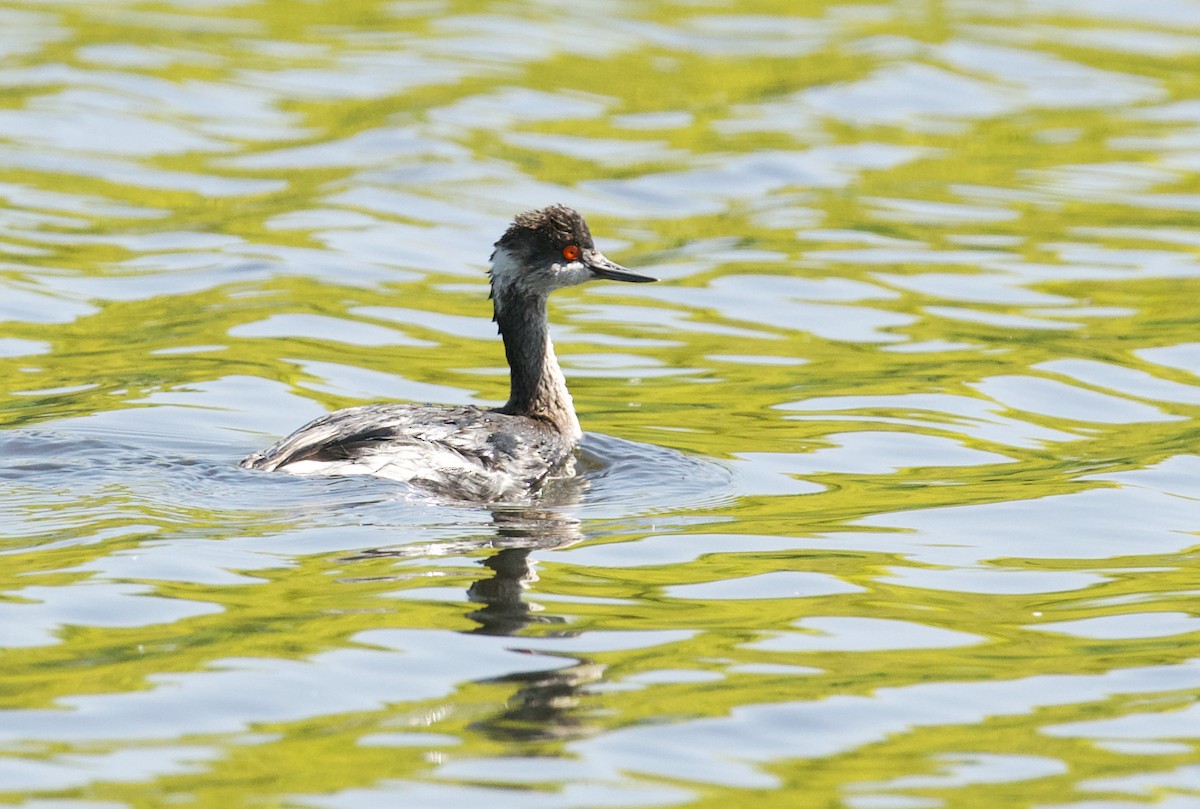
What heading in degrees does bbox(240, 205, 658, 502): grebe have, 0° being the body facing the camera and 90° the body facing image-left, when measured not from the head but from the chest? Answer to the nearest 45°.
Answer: approximately 270°
